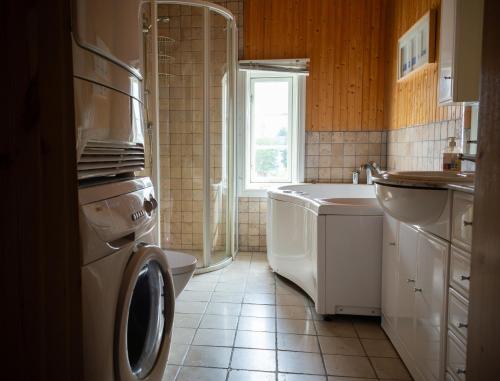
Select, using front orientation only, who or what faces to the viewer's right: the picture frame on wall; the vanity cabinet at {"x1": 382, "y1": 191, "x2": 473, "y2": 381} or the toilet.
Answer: the toilet

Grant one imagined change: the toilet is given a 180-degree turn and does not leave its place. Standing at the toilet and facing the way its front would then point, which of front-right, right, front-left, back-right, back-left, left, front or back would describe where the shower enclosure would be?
right

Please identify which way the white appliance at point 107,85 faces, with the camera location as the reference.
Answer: facing the viewer and to the right of the viewer

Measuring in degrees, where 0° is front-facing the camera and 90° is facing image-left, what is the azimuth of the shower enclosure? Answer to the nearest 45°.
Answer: approximately 315°

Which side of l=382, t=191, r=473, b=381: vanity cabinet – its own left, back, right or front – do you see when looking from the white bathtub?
right

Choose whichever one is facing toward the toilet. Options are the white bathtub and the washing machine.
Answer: the white bathtub

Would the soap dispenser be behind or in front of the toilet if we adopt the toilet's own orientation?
in front

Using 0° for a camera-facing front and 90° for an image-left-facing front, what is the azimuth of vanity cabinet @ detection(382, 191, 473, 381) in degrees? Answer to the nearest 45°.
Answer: approximately 45°

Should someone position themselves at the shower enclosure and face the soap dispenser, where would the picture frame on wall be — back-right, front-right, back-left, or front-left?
front-left

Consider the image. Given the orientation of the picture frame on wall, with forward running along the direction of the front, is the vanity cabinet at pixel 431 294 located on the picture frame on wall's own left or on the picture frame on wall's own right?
on the picture frame on wall's own left

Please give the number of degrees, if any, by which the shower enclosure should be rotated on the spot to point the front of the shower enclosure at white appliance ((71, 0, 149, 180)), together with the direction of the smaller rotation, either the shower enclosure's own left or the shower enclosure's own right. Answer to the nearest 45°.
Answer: approximately 45° to the shower enclosure's own right

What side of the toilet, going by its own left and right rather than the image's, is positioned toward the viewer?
right

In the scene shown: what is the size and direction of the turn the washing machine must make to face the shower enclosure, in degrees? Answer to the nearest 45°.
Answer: approximately 135° to its left

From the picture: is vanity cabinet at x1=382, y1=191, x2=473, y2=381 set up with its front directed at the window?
no

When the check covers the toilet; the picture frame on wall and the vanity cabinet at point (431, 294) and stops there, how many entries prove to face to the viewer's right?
1

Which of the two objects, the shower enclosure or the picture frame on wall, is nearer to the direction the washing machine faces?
the picture frame on wall

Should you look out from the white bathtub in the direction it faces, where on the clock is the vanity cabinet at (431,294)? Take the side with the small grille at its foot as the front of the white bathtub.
The vanity cabinet is roughly at 10 o'clock from the white bathtub.

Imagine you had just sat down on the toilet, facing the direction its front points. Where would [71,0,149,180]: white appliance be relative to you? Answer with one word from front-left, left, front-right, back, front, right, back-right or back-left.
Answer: right

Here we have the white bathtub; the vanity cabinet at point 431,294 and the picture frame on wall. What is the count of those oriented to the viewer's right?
0

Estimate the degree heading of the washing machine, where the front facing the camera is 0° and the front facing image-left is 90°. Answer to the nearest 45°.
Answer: approximately 315°

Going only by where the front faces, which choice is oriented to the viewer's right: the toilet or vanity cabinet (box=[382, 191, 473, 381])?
the toilet
